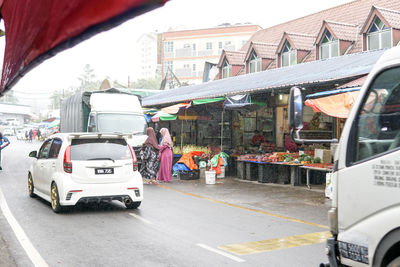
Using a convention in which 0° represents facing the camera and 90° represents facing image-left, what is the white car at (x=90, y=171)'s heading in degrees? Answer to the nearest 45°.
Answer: approximately 135°

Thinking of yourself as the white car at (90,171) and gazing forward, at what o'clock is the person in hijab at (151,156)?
The person in hijab is roughly at 2 o'clock from the white car.

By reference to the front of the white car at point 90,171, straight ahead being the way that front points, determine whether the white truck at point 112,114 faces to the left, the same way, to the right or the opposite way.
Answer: the opposite way

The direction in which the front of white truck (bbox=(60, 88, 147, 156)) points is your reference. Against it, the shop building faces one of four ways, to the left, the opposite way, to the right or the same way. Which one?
to the right

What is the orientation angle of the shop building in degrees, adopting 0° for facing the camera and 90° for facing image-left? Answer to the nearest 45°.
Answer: approximately 45°

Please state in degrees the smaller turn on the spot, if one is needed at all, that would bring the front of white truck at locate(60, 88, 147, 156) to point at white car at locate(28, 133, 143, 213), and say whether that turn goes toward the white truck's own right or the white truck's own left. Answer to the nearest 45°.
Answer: approximately 45° to the white truck's own right

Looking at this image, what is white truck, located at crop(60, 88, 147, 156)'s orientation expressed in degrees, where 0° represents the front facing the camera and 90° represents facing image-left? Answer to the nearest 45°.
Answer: approximately 315°

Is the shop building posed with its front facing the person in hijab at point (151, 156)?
yes
